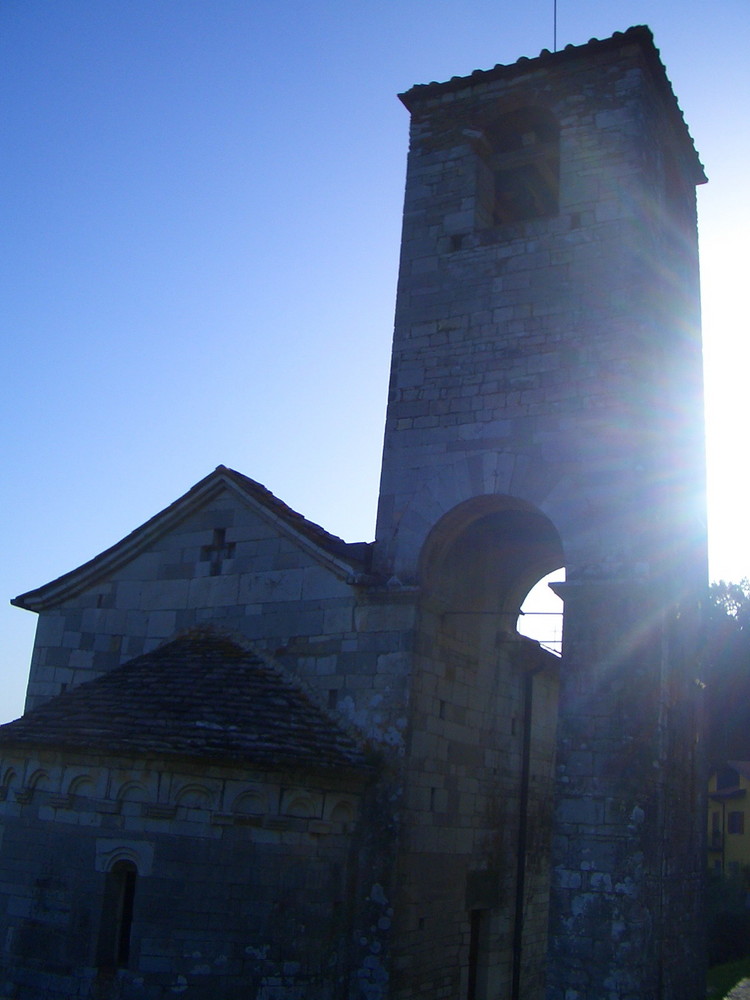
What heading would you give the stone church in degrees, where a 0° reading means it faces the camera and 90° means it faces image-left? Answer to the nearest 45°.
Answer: approximately 180°
